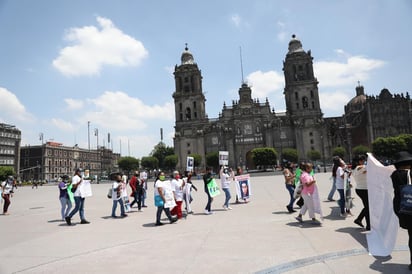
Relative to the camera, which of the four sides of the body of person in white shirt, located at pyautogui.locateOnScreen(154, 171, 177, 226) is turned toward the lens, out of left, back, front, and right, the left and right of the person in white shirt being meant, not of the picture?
right

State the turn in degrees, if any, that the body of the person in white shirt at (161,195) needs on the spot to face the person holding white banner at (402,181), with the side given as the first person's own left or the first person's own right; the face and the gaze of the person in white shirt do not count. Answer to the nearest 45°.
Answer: approximately 45° to the first person's own right

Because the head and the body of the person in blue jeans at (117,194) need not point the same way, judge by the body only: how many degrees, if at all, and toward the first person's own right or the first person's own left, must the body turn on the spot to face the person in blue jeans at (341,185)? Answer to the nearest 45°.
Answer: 0° — they already face them
